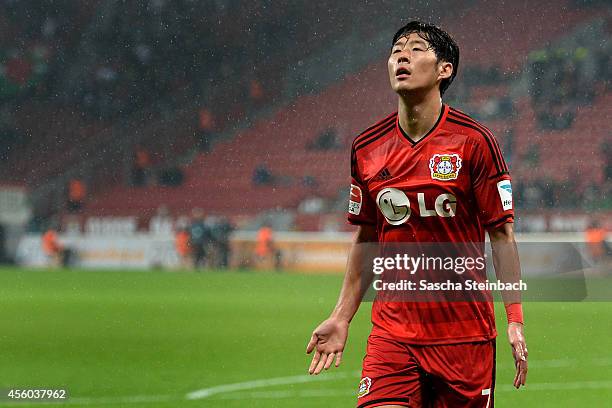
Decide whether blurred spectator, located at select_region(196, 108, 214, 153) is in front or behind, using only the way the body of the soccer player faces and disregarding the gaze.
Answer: behind

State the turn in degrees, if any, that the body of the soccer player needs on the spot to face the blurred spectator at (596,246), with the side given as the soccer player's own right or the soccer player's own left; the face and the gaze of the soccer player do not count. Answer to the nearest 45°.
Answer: approximately 180°

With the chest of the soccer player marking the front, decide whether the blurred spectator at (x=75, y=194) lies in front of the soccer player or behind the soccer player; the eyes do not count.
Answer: behind

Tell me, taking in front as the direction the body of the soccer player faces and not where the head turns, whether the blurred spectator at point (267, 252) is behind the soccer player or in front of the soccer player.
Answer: behind

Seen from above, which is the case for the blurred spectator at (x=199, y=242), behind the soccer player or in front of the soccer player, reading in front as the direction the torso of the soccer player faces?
behind

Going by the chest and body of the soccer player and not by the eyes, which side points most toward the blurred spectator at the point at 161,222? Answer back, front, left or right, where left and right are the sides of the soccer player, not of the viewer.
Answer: back

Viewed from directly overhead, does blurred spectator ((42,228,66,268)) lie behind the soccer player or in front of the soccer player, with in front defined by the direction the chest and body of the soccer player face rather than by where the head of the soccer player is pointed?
behind

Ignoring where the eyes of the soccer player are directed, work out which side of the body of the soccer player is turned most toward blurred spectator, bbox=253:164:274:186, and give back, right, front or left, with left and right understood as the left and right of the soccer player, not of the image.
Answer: back

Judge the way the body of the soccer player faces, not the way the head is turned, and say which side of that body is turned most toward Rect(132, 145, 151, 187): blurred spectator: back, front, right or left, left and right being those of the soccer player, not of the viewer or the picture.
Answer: back

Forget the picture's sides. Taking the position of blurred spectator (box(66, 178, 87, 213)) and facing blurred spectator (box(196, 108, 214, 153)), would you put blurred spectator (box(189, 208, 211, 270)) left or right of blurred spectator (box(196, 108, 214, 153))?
right

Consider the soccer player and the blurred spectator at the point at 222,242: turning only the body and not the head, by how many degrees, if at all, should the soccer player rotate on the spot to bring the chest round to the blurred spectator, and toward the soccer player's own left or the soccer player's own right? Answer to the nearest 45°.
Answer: approximately 180°

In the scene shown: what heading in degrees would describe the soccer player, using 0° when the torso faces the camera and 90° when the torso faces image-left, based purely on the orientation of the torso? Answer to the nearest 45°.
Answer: approximately 0°
